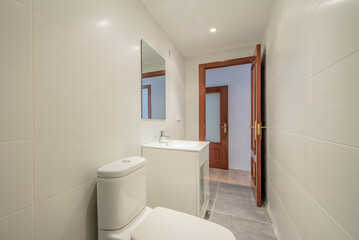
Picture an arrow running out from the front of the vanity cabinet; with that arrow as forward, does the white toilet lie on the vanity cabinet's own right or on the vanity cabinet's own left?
on the vanity cabinet's own right

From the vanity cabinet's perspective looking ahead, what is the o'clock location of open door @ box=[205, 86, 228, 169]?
The open door is roughly at 10 o'clock from the vanity cabinet.

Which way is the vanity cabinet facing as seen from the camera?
to the viewer's right

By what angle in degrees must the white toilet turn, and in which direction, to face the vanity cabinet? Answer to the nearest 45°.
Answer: approximately 90° to its left

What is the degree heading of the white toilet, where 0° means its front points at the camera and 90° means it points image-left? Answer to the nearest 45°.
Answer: approximately 315°
